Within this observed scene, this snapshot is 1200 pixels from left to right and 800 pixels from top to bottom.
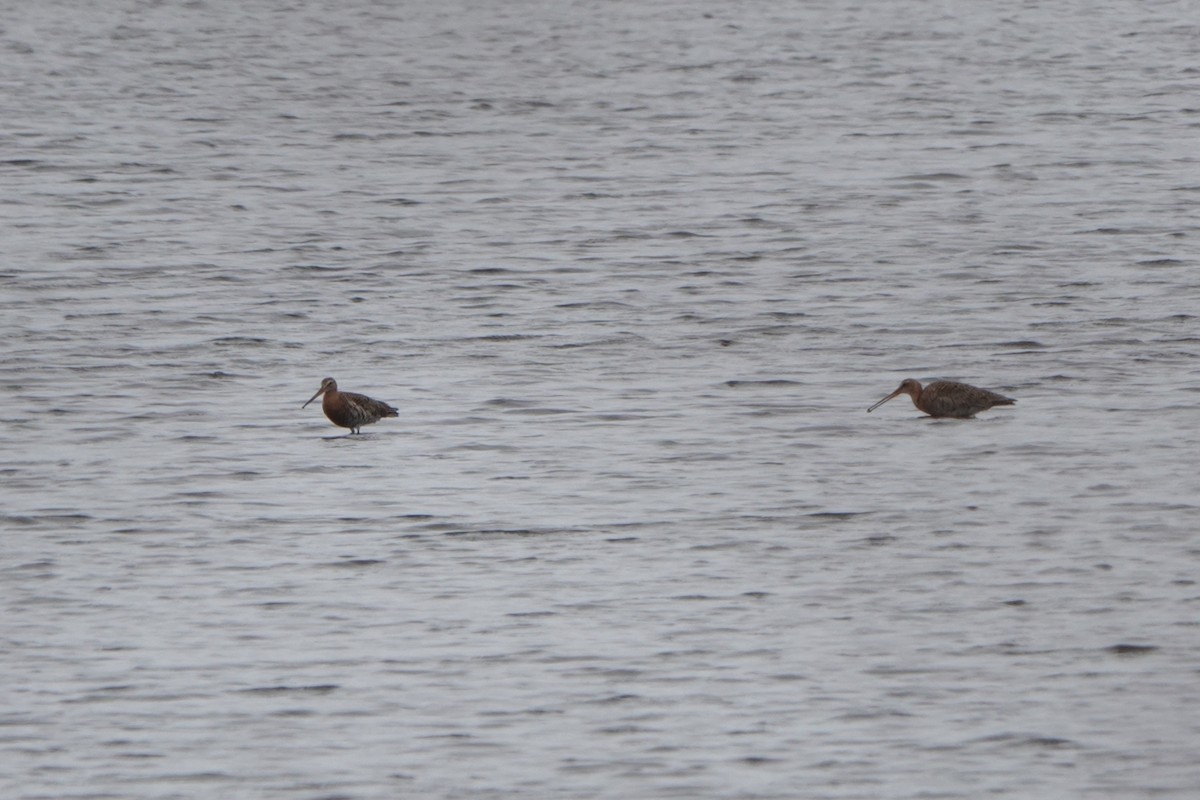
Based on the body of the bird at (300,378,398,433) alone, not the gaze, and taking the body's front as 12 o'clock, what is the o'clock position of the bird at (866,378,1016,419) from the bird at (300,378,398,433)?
the bird at (866,378,1016,419) is roughly at 6 o'clock from the bird at (300,378,398,433).

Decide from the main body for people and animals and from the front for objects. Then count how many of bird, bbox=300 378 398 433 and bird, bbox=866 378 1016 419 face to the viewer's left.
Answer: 2

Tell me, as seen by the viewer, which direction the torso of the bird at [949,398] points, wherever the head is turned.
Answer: to the viewer's left

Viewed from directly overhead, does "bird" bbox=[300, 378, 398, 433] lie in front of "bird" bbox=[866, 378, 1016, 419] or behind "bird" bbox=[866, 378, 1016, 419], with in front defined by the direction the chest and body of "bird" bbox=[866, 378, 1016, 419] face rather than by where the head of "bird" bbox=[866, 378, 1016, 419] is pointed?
in front

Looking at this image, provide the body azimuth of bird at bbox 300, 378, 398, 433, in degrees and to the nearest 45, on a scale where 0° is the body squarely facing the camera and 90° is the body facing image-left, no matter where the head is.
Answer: approximately 90°
